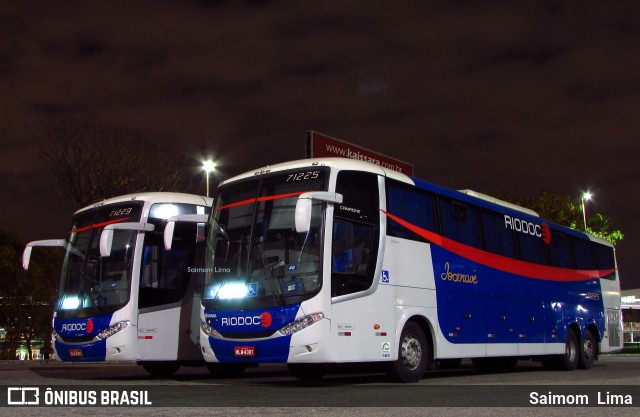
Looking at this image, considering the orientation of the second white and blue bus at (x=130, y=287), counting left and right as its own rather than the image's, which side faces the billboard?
back

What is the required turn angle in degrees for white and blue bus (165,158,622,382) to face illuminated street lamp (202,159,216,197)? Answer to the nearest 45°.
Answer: approximately 135° to its right

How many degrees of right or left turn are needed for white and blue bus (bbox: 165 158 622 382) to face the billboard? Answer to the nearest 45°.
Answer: approximately 135° to its right

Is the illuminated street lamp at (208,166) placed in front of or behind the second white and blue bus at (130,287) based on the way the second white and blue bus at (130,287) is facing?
behind

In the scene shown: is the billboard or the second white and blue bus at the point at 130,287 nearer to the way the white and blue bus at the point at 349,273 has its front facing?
the second white and blue bus

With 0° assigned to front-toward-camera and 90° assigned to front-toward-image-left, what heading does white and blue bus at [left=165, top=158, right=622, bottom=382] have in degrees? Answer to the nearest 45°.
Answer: approximately 45°

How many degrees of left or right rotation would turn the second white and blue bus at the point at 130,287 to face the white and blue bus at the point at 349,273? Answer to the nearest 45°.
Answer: approximately 90° to its left

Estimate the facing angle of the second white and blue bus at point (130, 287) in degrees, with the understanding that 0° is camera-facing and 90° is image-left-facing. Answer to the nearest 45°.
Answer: approximately 45°
